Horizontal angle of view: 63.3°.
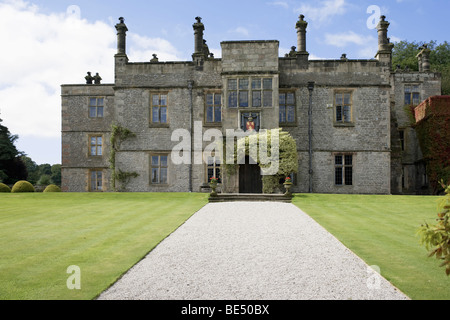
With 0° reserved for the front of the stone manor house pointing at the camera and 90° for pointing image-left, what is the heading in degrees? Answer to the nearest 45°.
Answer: approximately 0°

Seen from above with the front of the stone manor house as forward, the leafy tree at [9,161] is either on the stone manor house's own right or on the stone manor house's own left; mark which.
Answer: on the stone manor house's own right

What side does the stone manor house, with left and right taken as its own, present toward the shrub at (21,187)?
right

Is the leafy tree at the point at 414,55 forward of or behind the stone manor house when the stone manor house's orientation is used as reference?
behind

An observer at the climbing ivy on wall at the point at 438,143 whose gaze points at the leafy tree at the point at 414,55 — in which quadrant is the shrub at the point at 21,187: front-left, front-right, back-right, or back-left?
back-left

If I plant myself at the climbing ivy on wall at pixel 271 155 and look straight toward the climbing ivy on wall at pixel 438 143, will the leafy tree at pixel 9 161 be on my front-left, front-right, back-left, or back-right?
back-left
